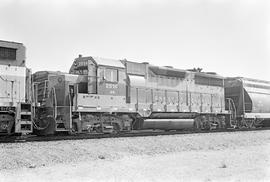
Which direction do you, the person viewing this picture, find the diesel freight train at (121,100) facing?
facing the viewer and to the left of the viewer

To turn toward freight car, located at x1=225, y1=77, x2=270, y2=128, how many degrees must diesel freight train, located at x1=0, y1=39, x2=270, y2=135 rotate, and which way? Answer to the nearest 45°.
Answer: approximately 180°
